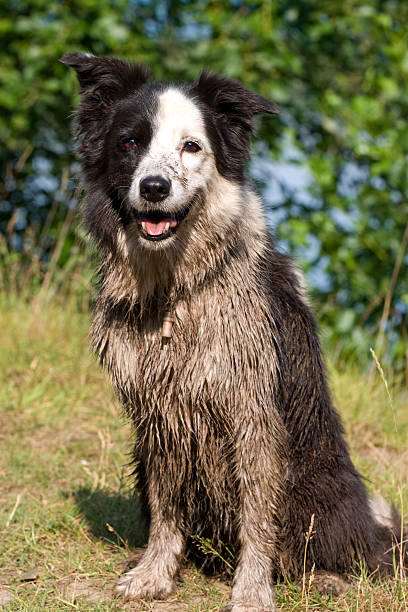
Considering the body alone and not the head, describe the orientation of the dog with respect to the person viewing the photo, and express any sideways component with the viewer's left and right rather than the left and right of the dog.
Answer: facing the viewer and to the left of the viewer
